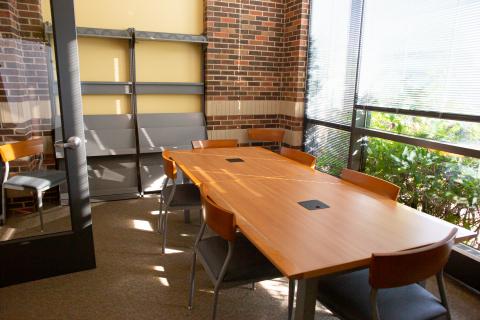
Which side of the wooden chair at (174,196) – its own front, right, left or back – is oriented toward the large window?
front

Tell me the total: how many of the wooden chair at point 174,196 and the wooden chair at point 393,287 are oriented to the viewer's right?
1

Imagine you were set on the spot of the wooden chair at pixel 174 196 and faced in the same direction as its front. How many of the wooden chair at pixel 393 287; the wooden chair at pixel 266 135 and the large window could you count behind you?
0

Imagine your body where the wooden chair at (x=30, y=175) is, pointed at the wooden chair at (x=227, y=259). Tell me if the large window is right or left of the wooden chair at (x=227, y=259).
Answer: left

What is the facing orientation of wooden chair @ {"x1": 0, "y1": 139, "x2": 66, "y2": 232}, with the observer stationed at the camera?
facing the viewer and to the right of the viewer

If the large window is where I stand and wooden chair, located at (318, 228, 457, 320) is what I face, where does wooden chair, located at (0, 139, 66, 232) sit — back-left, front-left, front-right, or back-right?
front-right

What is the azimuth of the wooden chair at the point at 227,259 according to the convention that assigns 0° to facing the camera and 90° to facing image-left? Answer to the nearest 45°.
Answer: approximately 225°

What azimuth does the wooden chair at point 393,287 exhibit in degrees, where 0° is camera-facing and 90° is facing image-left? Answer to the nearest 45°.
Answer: approximately 135°

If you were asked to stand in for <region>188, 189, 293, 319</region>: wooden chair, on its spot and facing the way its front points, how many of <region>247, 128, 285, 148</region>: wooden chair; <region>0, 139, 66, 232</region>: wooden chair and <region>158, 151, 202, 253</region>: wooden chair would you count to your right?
0

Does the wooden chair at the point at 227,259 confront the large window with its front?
yes

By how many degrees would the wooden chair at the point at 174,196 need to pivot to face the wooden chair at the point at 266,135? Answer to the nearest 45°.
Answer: approximately 45° to its left

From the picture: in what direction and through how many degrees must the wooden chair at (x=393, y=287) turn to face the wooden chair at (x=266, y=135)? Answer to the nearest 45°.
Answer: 0° — it already faces it

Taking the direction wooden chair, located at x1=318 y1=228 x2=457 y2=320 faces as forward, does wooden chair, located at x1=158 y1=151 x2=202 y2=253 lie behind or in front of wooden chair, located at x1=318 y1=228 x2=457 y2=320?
in front

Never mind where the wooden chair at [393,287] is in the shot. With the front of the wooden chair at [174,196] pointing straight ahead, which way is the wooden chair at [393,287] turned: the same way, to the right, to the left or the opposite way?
to the left

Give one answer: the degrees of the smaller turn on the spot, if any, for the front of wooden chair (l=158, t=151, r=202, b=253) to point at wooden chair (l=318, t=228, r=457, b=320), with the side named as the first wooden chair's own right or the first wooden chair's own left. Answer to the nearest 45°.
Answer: approximately 45° to the first wooden chair's own right

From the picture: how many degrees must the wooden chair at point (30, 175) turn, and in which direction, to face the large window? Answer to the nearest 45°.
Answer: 0° — it already faces it

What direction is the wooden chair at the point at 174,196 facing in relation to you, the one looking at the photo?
facing to the right of the viewer

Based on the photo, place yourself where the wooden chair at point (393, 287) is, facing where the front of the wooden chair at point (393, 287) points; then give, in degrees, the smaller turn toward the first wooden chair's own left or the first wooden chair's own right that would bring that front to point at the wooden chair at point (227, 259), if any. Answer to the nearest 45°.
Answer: approximately 45° to the first wooden chair's own left

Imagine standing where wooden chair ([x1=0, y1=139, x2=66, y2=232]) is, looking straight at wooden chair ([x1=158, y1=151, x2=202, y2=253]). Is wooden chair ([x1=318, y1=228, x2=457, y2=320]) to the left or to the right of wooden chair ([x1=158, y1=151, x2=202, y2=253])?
right
